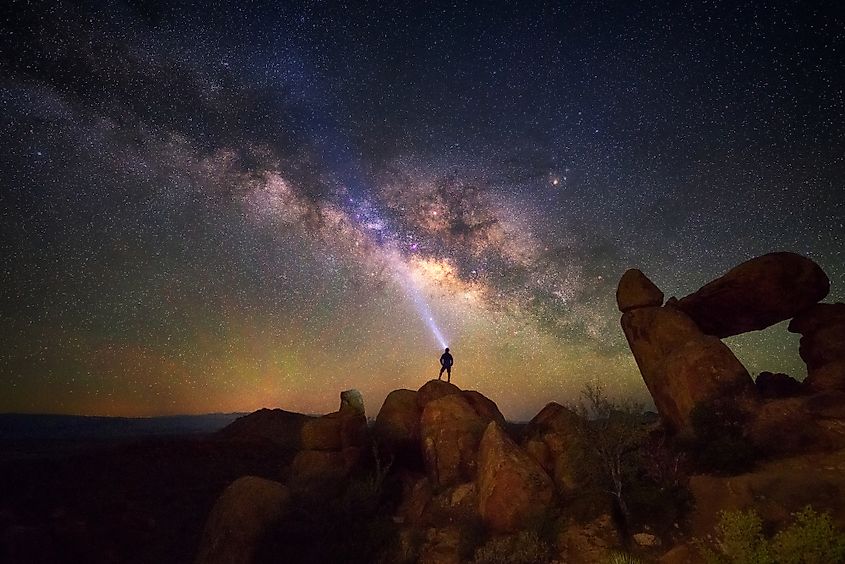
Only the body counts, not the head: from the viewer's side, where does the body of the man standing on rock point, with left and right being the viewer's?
facing away from the viewer

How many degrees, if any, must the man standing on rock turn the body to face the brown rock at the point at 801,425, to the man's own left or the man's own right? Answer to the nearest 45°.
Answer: approximately 135° to the man's own right

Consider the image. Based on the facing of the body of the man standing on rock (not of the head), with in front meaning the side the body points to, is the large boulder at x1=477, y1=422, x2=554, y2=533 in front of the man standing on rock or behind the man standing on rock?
behind

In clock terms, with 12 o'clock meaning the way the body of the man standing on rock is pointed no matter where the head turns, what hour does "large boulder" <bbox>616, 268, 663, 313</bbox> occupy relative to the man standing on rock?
The large boulder is roughly at 4 o'clock from the man standing on rock.

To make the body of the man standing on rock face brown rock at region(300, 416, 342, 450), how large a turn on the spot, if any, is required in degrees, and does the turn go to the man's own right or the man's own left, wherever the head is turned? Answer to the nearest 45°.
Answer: approximately 135° to the man's own left
